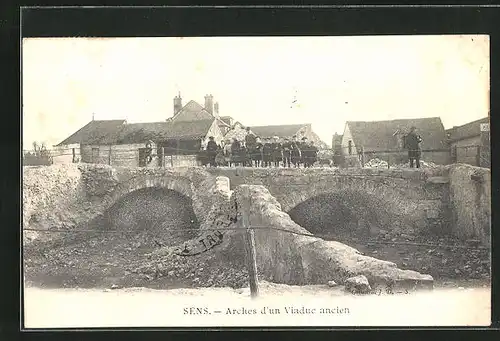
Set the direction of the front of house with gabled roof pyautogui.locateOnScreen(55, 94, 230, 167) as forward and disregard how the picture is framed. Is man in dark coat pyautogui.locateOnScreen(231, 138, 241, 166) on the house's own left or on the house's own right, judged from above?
on the house's own left

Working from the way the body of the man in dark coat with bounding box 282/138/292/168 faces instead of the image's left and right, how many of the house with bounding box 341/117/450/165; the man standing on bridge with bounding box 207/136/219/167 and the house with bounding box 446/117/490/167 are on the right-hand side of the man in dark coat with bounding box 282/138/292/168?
1

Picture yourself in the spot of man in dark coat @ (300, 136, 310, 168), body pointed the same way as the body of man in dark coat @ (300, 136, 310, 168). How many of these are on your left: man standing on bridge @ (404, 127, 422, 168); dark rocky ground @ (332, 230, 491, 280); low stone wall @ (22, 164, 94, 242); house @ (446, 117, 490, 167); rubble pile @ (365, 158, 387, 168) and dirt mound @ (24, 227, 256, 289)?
4

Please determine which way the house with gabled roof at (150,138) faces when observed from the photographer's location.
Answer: facing the viewer

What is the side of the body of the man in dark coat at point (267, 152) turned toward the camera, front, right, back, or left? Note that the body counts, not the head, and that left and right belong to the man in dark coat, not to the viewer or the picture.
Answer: front

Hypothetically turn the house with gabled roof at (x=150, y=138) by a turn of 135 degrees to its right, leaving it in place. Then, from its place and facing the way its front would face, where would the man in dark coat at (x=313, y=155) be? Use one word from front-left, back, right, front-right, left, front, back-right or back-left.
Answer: back-right

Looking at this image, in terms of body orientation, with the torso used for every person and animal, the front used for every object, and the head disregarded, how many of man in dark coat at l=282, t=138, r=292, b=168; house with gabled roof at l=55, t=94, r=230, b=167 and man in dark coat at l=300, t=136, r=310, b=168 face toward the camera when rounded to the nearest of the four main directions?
3

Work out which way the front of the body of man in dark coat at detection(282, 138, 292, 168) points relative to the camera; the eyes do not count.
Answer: toward the camera

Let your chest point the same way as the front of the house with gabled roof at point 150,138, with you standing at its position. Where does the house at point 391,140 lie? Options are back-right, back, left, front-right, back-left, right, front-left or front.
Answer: left

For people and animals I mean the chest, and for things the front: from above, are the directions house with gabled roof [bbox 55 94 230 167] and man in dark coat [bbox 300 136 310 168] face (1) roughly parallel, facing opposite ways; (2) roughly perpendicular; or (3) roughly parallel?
roughly parallel
